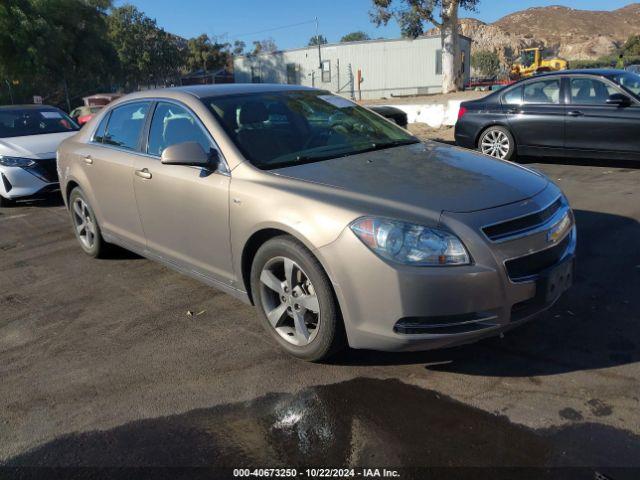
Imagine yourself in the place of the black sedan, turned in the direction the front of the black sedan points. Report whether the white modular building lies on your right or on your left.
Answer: on your left

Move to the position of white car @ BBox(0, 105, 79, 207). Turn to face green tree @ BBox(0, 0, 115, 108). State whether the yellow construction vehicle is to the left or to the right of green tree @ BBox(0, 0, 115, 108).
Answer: right

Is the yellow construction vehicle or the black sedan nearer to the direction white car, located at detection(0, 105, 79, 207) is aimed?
the black sedan

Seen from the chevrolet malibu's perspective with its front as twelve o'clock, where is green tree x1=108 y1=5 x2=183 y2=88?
The green tree is roughly at 7 o'clock from the chevrolet malibu.

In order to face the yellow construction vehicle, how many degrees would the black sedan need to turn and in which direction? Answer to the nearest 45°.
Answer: approximately 90° to its left

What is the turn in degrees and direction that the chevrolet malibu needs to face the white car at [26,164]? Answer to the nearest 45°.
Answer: approximately 180°

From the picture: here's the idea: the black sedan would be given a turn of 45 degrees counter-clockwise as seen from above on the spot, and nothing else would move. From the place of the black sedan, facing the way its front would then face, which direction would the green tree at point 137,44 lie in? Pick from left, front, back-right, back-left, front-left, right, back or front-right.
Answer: left

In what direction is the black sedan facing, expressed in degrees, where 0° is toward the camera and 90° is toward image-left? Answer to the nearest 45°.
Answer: approximately 270°

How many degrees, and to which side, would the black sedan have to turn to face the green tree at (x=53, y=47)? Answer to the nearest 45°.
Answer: approximately 135° to its left
